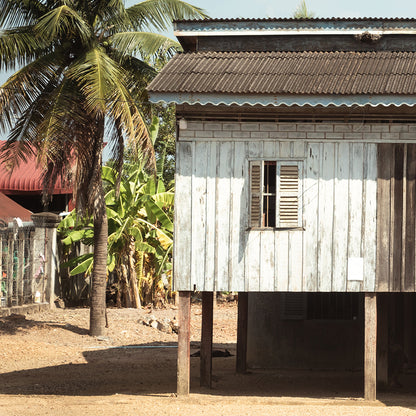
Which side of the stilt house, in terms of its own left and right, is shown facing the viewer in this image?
front

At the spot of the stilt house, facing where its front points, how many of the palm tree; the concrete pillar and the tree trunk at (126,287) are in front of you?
0

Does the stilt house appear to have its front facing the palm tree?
no

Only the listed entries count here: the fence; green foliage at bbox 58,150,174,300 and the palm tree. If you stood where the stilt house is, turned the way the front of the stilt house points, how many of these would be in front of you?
0

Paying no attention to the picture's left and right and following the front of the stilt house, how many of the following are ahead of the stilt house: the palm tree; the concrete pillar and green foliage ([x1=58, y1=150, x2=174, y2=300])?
0

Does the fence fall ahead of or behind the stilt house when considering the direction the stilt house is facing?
behind

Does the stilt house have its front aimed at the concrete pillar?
no

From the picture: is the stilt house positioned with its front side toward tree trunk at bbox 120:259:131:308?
no

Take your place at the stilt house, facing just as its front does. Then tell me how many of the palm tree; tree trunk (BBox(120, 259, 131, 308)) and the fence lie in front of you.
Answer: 0
